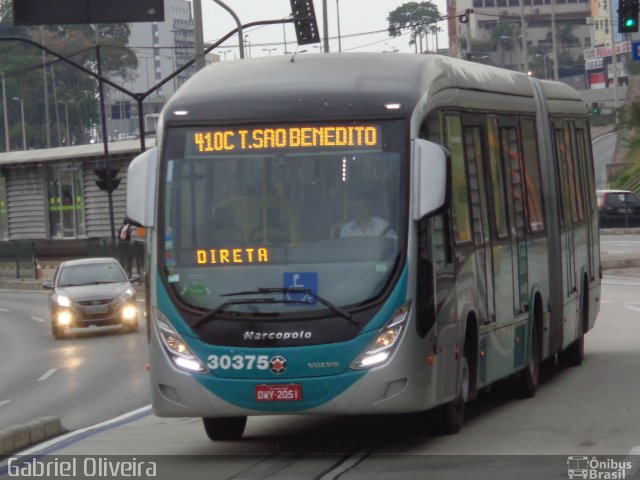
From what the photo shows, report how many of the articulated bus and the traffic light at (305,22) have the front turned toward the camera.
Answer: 1

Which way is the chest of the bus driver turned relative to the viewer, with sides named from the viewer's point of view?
facing the viewer

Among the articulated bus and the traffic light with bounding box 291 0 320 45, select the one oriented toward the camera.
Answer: the articulated bus

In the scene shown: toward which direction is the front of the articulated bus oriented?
toward the camera

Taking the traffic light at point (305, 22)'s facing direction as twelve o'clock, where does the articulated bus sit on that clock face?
The articulated bus is roughly at 6 o'clock from the traffic light.

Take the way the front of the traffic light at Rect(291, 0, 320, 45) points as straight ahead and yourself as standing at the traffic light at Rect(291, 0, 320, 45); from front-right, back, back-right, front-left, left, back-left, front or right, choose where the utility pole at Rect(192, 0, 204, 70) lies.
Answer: left

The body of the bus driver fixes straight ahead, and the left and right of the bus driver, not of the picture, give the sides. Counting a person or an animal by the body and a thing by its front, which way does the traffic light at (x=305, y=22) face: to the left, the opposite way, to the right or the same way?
the opposite way

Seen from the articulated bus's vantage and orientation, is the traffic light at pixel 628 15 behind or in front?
behind

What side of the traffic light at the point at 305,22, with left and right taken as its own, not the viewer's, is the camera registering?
back

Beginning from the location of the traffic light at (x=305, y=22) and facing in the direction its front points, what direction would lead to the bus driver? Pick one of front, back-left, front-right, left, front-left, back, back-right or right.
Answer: back

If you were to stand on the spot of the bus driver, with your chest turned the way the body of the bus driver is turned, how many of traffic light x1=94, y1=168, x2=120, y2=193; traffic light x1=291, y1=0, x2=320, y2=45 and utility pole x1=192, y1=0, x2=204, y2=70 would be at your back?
3

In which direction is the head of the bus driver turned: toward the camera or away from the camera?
toward the camera

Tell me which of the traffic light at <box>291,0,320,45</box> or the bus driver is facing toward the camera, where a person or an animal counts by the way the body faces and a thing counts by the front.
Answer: the bus driver
